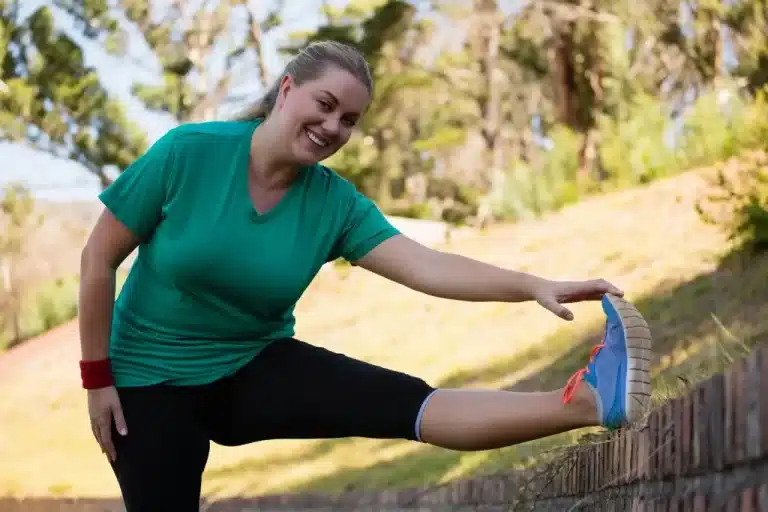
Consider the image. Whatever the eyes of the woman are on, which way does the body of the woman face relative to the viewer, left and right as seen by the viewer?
facing the viewer and to the right of the viewer
